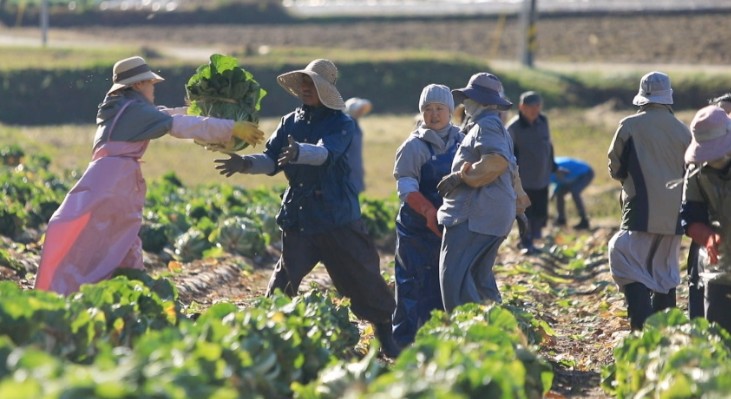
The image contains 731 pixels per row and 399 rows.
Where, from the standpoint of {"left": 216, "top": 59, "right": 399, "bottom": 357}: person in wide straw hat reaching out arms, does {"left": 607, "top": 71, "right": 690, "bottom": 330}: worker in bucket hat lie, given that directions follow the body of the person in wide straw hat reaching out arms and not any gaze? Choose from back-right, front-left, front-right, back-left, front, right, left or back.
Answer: back-left

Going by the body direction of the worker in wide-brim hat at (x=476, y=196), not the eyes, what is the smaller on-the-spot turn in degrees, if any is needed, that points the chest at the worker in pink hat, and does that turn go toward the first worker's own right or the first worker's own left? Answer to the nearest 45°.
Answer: approximately 180°

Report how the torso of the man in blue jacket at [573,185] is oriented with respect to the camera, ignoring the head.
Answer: to the viewer's left

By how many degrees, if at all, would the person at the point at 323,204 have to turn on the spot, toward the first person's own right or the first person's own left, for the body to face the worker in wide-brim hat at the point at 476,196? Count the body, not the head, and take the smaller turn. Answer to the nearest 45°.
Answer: approximately 135° to the first person's own left

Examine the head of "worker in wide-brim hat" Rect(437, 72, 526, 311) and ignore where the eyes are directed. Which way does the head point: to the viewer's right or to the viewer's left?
to the viewer's left

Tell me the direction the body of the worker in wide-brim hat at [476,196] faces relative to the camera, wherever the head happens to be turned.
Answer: to the viewer's left

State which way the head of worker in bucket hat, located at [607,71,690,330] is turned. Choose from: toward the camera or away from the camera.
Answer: away from the camera

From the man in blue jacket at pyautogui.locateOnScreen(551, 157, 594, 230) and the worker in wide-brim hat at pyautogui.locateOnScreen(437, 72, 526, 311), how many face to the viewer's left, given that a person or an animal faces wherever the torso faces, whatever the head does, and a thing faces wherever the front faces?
2
